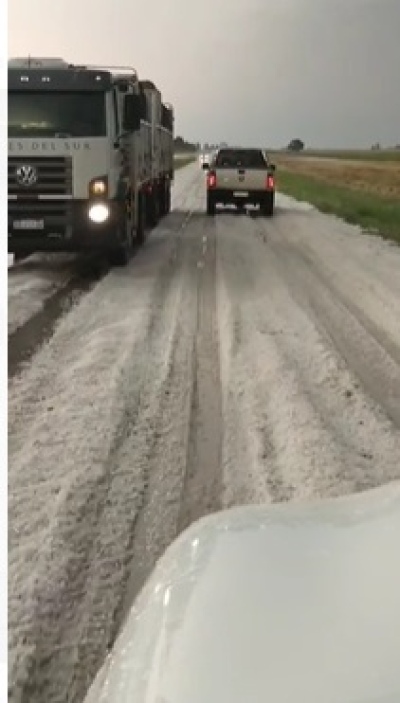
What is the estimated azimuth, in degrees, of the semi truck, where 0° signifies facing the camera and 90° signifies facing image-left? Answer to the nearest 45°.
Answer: approximately 0°

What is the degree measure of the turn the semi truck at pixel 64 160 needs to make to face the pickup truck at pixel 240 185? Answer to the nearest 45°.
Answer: approximately 180°

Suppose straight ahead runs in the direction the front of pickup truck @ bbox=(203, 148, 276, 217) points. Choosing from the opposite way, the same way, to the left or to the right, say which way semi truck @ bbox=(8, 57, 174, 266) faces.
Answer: the opposite way

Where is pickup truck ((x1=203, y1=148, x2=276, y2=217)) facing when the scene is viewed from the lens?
facing away from the viewer

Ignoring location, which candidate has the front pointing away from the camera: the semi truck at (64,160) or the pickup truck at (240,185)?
the pickup truck

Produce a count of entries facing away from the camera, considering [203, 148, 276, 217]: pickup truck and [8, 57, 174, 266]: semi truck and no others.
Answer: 1

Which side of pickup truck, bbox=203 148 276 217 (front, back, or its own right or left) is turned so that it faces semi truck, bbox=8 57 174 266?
back
